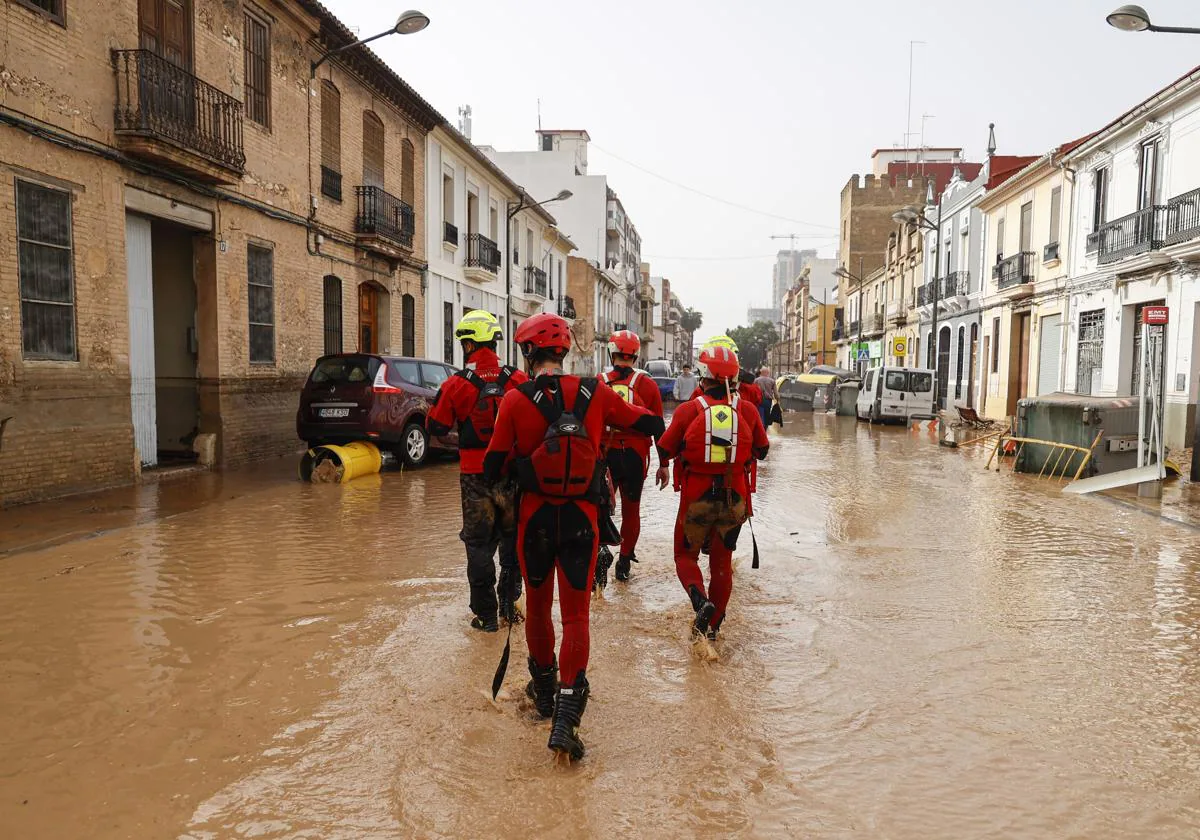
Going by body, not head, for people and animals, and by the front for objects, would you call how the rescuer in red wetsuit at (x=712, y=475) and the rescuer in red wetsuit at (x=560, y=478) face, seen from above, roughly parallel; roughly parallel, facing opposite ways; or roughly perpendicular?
roughly parallel

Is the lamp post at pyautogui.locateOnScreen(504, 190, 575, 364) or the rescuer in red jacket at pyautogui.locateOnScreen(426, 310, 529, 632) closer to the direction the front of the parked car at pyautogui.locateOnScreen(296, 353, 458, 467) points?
the lamp post

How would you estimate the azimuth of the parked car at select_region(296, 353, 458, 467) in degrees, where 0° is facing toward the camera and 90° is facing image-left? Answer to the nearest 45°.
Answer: approximately 225°

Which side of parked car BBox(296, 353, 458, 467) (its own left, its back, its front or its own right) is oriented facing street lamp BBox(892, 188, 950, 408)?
front

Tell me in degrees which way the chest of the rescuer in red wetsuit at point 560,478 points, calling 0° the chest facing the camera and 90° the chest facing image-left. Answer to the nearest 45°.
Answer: approximately 180°

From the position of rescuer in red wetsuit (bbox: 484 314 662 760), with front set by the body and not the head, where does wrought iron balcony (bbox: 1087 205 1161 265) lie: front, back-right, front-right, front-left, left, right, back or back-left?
front-right

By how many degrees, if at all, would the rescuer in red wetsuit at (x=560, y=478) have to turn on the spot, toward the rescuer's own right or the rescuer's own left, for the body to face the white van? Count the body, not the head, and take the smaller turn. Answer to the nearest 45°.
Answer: approximately 45° to the rescuer's own right

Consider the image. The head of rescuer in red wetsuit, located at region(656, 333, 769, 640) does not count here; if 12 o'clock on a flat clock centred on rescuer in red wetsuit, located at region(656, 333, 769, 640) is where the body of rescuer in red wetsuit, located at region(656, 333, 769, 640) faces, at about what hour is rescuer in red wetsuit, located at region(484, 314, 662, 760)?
rescuer in red wetsuit, located at region(484, 314, 662, 760) is roughly at 7 o'clock from rescuer in red wetsuit, located at region(656, 333, 769, 640).

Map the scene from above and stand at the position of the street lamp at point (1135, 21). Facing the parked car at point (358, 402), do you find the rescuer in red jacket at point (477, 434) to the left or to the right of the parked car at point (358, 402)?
left

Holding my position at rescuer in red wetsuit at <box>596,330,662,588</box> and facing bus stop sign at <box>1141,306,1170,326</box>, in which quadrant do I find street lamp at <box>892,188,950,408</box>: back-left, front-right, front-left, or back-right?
front-left

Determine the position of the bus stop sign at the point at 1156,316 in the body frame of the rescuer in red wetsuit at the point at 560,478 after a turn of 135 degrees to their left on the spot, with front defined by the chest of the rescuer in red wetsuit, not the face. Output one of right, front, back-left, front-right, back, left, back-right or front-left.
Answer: back

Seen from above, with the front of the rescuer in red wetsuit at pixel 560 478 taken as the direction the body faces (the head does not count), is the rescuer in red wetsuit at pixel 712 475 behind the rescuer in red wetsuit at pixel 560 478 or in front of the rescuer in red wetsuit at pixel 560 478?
in front

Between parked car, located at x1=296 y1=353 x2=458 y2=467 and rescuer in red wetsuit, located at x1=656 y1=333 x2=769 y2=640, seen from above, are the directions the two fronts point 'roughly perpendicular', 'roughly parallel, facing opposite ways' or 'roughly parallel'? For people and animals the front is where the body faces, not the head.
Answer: roughly parallel

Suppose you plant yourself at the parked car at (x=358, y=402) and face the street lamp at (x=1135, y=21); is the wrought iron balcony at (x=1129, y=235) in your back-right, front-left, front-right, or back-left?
front-left

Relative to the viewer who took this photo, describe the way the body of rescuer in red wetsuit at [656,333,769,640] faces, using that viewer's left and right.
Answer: facing away from the viewer

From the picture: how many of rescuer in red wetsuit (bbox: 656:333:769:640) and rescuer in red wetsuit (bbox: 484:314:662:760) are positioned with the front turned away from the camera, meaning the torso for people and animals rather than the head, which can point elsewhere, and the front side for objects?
2

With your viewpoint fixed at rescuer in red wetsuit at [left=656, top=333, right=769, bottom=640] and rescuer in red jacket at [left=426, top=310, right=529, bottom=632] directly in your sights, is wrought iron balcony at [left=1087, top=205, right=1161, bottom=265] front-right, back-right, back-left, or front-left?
back-right
